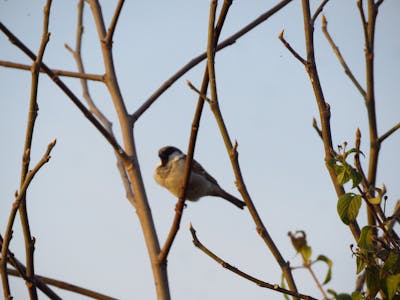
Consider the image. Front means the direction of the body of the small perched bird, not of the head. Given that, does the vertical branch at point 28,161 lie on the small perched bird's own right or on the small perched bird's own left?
on the small perched bird's own right

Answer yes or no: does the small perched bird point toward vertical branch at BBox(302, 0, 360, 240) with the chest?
no

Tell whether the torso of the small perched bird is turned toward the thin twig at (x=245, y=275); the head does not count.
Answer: no

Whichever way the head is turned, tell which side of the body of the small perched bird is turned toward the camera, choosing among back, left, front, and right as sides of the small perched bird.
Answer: left
